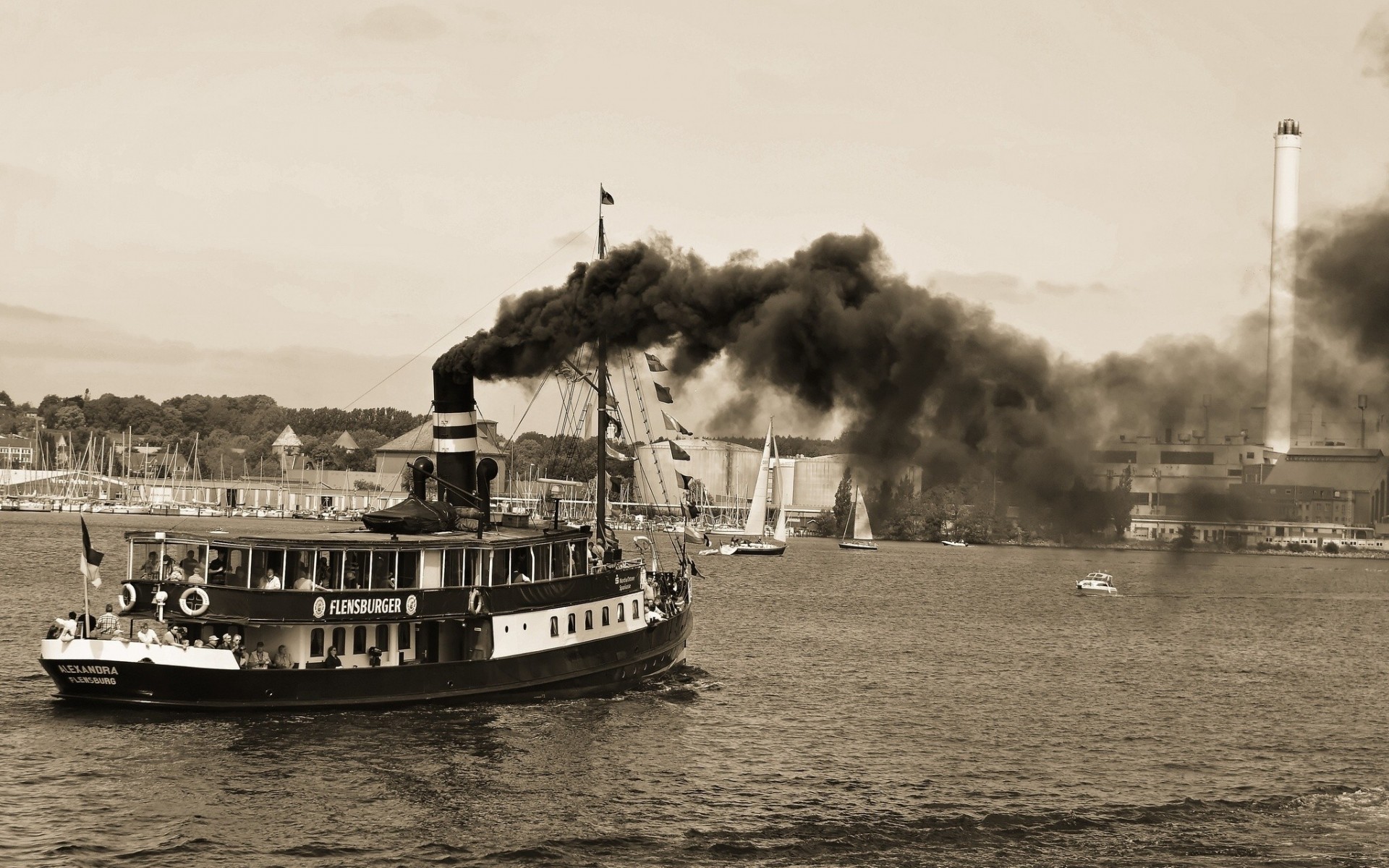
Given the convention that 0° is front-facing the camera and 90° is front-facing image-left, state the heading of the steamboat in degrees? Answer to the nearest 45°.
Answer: approximately 225°
